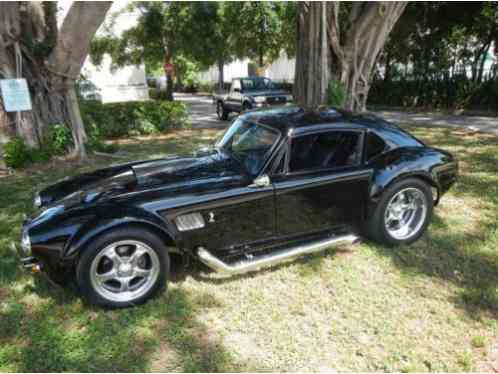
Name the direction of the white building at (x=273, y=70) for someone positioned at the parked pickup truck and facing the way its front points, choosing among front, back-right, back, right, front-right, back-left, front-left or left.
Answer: back-left

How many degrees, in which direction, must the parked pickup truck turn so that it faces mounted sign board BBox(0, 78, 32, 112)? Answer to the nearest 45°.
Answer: approximately 90° to its right

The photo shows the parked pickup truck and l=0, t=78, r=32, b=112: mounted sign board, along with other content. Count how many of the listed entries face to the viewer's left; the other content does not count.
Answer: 0

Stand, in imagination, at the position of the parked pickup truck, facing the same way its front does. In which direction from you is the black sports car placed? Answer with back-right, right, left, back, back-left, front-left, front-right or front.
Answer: front-right

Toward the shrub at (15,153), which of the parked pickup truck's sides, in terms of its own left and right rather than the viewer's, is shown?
right

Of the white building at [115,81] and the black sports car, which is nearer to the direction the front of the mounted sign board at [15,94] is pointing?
the black sports car

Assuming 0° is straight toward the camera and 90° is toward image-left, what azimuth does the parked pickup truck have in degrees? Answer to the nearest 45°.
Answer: approximately 315°

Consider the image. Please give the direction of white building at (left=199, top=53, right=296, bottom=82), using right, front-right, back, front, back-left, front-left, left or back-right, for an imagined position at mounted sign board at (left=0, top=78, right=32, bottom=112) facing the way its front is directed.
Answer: back-left

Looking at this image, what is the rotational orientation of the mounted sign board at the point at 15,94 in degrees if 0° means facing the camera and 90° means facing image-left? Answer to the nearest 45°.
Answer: approximately 0°

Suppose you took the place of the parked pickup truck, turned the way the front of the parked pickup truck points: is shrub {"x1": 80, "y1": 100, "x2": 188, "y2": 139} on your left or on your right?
on your right
